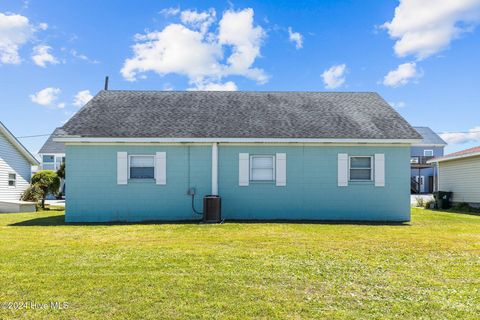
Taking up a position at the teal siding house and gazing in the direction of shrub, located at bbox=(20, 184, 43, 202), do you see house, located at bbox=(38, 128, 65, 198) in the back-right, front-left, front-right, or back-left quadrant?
front-right

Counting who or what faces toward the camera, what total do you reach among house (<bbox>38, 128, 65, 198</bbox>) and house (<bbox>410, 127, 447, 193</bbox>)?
2

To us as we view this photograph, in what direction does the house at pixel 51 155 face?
facing the viewer

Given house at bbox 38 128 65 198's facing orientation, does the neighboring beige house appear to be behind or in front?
in front

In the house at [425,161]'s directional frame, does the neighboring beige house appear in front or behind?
in front

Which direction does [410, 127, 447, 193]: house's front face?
toward the camera

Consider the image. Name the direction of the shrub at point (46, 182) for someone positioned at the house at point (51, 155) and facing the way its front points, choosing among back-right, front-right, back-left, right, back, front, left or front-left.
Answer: front

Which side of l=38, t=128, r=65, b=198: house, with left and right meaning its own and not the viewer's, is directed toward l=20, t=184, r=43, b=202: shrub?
front
